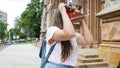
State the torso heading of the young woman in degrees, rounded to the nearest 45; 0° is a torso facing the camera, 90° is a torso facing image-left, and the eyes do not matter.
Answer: approximately 315°
